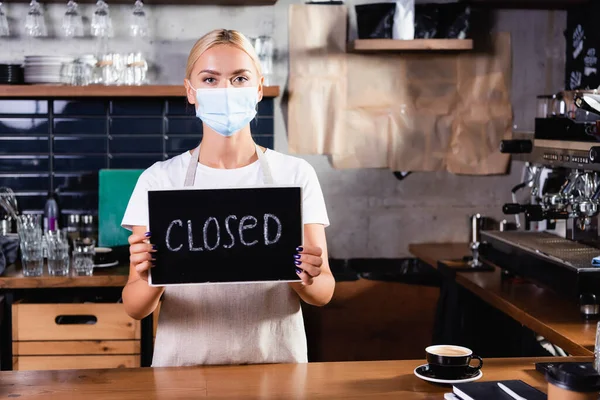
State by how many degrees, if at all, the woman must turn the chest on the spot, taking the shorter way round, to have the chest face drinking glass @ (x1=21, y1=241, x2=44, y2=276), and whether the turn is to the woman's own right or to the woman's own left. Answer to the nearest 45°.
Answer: approximately 135° to the woman's own right

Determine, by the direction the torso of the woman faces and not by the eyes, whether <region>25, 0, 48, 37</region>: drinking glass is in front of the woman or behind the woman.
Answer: behind

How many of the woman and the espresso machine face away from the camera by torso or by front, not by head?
0

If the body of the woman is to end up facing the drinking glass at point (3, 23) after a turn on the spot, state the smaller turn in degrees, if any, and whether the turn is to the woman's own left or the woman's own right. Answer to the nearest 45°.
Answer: approximately 135° to the woman's own right

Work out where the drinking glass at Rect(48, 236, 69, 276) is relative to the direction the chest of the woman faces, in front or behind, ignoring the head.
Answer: behind

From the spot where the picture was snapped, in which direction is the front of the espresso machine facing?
facing the viewer and to the left of the viewer

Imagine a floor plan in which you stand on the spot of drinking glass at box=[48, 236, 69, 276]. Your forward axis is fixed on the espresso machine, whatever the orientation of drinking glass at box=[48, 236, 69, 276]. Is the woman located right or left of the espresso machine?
right

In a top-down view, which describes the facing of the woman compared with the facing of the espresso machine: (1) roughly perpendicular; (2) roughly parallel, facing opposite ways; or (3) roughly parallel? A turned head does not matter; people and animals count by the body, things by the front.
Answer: roughly perpendicular

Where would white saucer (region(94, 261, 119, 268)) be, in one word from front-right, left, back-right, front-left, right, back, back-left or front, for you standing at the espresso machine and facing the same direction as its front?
front-right

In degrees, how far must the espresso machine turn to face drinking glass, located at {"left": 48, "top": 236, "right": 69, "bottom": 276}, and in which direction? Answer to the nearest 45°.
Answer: approximately 45° to its right

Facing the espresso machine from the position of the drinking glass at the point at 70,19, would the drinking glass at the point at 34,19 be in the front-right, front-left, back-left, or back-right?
back-right

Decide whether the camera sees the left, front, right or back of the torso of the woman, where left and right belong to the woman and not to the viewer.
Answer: front

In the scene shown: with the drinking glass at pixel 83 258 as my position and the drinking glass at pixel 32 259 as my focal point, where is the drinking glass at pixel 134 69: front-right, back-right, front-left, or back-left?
back-right
